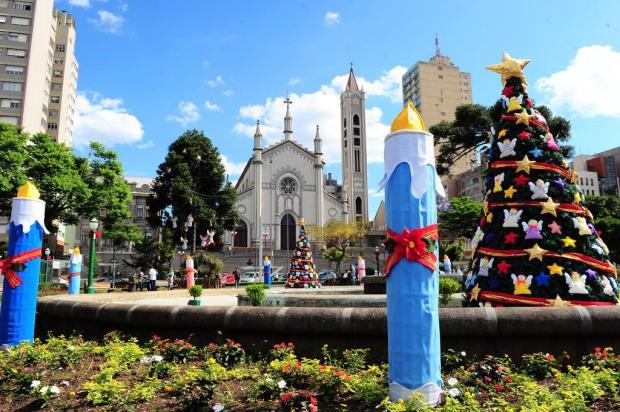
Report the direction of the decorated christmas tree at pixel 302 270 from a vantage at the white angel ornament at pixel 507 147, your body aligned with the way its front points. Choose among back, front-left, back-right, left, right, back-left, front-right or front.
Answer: back-right

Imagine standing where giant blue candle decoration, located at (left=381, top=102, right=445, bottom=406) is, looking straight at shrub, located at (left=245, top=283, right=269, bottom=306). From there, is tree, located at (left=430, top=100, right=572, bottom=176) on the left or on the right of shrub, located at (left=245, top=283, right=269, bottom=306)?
right

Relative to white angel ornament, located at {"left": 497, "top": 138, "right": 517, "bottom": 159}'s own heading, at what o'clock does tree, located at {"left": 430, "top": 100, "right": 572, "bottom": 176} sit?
The tree is roughly at 6 o'clock from the white angel ornament.

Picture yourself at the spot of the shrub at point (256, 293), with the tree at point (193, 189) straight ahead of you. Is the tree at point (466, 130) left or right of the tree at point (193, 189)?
right

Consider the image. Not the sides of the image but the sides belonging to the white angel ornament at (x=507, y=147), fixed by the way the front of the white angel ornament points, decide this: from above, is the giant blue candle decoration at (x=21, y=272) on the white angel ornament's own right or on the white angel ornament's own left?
on the white angel ornament's own right

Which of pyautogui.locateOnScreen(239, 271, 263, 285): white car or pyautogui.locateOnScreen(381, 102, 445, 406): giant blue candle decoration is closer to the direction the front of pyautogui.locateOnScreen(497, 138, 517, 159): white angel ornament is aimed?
the giant blue candle decoration

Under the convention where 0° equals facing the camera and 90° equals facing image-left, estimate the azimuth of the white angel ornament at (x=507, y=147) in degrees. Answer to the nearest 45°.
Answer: approximately 0°
